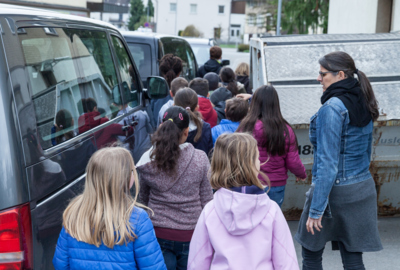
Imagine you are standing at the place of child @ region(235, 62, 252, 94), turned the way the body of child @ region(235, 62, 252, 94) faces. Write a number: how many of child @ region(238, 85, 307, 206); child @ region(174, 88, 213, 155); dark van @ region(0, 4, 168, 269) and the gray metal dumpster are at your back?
4

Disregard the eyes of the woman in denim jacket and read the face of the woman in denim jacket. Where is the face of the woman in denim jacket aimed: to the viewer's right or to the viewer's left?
to the viewer's left

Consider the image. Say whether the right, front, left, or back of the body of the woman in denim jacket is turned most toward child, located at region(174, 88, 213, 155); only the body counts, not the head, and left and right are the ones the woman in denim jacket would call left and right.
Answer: front

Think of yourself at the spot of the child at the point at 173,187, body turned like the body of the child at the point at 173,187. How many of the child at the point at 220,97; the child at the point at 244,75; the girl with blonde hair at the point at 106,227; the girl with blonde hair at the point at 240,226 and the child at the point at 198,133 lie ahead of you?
3

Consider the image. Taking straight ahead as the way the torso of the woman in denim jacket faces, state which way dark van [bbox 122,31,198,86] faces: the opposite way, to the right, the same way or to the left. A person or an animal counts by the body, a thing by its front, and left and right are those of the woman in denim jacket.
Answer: to the right

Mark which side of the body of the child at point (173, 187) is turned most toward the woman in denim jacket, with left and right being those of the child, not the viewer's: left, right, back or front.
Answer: right

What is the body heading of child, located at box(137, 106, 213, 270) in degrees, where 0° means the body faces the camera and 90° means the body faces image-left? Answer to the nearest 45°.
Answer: approximately 180°

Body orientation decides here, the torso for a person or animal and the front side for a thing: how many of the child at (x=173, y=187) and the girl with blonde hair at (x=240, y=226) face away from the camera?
2

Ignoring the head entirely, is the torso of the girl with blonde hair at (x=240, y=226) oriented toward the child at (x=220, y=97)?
yes

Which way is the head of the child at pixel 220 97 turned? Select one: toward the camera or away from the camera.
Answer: away from the camera

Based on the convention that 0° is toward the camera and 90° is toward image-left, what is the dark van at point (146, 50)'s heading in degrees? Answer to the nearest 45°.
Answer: approximately 225°

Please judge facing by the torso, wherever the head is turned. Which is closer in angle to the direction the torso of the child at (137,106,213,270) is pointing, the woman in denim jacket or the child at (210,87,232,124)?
the child

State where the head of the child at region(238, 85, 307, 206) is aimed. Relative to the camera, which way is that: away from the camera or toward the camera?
away from the camera

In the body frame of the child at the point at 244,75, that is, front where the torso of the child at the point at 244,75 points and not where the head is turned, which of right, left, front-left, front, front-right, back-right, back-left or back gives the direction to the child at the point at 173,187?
back

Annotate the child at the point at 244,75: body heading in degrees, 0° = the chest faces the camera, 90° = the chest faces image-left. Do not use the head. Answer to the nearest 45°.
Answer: approximately 180°

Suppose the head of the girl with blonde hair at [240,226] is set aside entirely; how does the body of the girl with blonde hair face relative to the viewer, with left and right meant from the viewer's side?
facing away from the viewer
